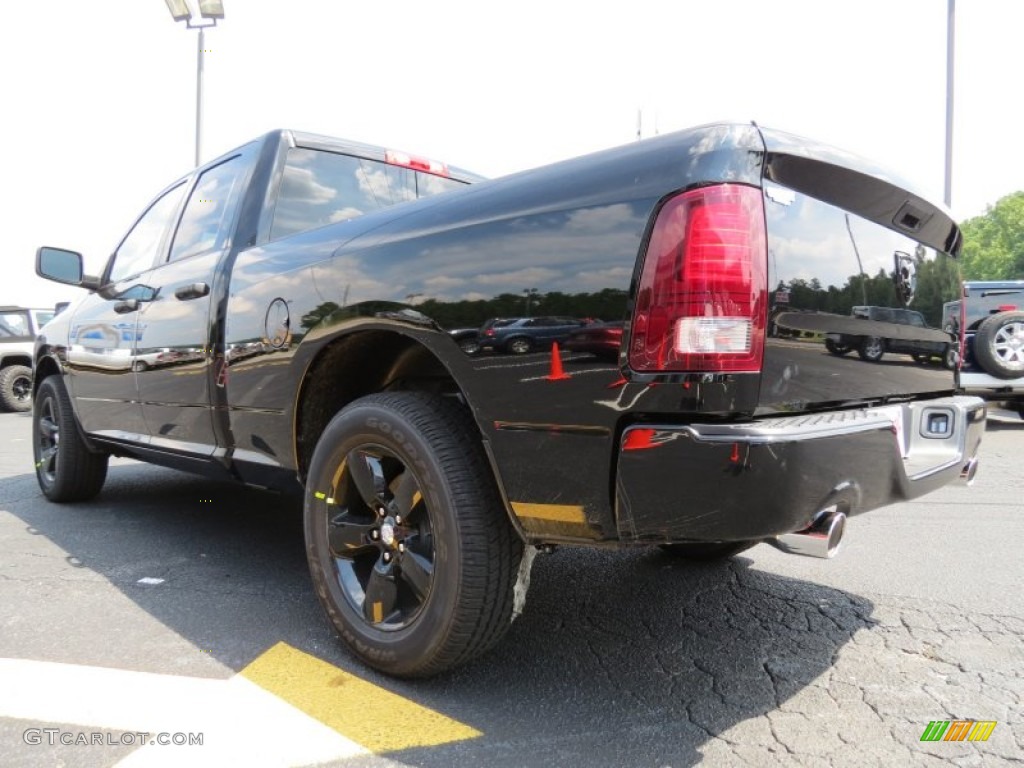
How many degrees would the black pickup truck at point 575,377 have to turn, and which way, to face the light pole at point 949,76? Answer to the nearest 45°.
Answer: approximately 90° to its right

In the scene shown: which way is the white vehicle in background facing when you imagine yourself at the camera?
facing to the right of the viewer

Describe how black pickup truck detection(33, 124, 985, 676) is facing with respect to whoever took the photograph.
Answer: facing away from the viewer and to the left of the viewer

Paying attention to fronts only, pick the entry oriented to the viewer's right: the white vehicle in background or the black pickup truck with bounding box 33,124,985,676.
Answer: the white vehicle in background

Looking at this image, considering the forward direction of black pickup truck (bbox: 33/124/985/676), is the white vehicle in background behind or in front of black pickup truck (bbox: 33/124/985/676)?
in front
